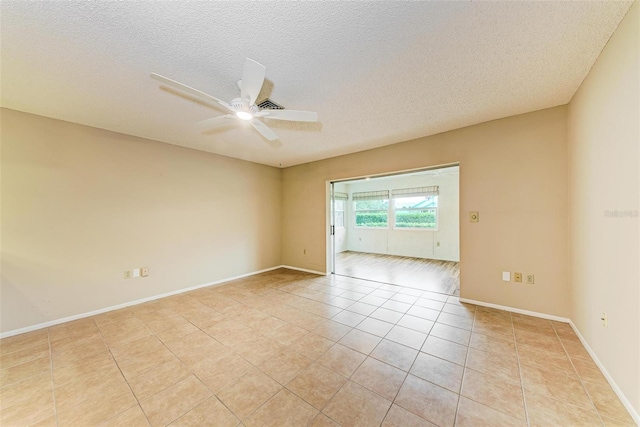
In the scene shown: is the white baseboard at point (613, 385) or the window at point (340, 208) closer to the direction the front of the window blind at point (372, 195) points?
the white baseboard

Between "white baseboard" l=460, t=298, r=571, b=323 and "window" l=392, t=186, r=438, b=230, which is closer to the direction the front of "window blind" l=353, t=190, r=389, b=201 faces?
the white baseboard

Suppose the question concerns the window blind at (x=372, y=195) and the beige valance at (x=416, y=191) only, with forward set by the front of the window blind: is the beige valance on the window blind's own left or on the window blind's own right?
on the window blind's own left

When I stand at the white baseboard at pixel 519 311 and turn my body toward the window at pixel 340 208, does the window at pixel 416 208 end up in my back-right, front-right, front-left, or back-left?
front-right

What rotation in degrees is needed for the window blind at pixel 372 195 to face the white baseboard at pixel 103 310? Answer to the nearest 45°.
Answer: approximately 45° to its right

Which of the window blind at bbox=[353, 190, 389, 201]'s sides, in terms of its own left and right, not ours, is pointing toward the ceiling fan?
front

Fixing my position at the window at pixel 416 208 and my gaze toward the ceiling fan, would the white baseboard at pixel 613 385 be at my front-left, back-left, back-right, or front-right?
front-left

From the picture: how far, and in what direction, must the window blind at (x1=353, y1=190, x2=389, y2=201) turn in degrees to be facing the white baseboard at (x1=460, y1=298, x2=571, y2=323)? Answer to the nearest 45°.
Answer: approximately 45° to its left

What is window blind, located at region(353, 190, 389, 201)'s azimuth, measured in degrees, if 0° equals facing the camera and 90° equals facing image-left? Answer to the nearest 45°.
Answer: approximately 0°

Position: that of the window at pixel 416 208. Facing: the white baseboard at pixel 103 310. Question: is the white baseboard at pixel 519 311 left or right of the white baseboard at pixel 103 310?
left

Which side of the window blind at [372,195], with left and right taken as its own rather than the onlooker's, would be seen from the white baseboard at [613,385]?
front

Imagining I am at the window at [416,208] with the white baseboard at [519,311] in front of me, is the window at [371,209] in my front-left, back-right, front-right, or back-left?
back-right

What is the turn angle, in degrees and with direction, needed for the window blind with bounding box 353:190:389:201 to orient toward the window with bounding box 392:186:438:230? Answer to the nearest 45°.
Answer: approximately 90° to its left

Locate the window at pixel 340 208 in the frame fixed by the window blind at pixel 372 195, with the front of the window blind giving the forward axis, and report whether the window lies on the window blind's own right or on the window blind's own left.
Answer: on the window blind's own right
